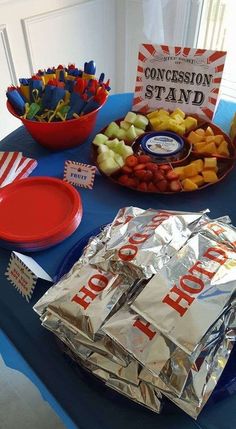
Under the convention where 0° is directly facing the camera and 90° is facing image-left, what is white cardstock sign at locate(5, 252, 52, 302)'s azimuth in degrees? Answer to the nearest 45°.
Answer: approximately 45°

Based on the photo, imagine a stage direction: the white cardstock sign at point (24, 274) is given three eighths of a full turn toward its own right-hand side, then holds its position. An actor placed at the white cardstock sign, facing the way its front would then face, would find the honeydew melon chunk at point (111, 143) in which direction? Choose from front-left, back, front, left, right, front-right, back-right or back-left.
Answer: front-right

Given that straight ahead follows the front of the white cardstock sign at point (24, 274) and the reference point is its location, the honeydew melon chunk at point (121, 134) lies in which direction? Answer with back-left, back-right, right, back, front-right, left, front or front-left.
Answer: back

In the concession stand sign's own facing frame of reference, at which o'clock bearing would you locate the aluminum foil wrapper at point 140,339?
The aluminum foil wrapper is roughly at 12 o'clock from the concession stand sign.

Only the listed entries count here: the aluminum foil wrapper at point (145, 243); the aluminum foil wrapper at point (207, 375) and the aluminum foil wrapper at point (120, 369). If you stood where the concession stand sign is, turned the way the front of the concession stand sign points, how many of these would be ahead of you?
3

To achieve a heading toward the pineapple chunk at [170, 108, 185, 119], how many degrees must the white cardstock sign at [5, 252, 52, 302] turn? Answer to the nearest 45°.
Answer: approximately 180°
